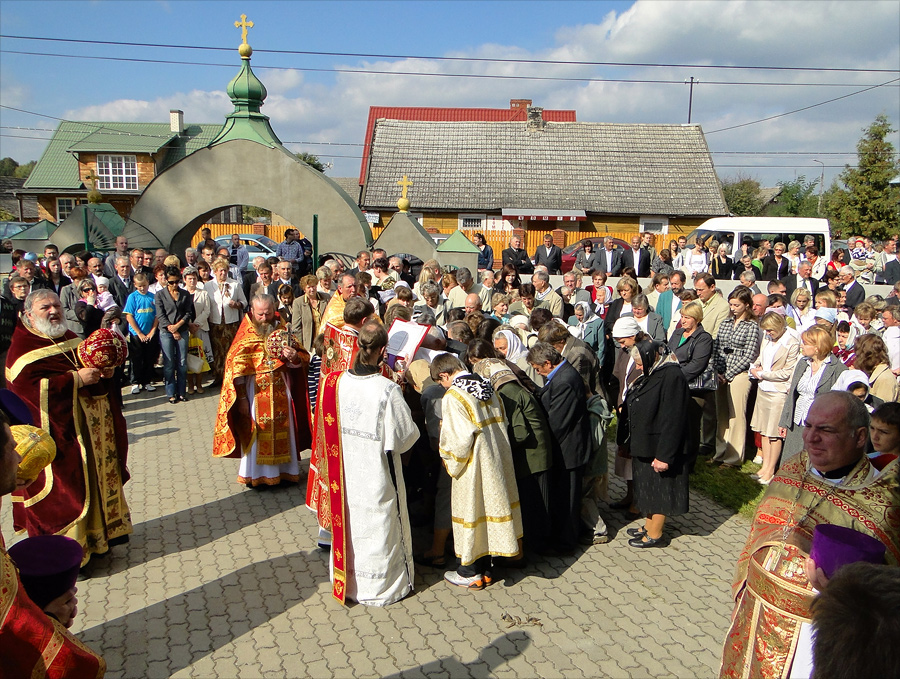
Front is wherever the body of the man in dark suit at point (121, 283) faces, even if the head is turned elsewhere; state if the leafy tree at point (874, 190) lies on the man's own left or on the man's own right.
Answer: on the man's own left

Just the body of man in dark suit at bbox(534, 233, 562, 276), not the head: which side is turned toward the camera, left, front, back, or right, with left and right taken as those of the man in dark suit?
front

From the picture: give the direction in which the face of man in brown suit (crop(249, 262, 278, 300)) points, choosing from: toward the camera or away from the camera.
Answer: toward the camera

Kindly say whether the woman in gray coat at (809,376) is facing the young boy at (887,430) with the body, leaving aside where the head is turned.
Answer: no

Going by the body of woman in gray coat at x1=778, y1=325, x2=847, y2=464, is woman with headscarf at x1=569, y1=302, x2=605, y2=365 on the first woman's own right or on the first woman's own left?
on the first woman's own right

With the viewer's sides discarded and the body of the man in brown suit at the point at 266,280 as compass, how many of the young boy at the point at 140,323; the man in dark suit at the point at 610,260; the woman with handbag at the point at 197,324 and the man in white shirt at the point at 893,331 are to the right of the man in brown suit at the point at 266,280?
2

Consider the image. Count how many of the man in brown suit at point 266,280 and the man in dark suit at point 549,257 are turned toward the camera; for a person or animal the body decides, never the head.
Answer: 2

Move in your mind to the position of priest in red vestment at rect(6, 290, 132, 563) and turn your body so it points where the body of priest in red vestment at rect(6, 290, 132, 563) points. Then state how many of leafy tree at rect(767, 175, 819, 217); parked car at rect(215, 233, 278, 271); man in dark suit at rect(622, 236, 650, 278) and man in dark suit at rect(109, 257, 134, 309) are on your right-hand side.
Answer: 0

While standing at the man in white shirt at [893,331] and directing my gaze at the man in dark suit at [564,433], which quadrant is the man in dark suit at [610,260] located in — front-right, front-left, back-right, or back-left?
back-right

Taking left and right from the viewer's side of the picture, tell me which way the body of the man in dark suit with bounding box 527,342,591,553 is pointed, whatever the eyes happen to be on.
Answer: facing to the left of the viewer

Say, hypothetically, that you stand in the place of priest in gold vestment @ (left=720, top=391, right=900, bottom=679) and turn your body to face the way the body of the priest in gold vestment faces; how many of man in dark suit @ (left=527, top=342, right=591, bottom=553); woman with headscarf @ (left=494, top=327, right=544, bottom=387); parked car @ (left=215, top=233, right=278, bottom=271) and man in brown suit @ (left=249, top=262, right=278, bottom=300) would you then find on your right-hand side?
4

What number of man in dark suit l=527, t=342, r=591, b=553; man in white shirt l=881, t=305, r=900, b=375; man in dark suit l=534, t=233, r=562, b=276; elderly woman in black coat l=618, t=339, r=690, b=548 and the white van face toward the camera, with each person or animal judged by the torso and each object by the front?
1

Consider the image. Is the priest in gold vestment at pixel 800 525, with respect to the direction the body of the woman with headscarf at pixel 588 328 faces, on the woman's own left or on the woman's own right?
on the woman's own left

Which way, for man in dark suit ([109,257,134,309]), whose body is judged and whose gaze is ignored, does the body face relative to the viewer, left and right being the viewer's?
facing the viewer and to the right of the viewer

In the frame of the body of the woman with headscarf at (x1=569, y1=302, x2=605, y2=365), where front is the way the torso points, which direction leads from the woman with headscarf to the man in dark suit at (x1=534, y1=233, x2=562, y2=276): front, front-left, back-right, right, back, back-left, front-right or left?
back-right

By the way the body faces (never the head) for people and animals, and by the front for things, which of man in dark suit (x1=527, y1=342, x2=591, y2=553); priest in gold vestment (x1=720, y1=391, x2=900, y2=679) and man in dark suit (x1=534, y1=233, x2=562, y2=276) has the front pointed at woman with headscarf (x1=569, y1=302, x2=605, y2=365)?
man in dark suit (x1=534, y1=233, x2=562, y2=276)

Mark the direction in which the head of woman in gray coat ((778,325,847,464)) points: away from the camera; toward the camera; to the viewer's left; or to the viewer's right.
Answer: to the viewer's left

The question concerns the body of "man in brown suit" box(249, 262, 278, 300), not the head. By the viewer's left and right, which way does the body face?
facing the viewer
